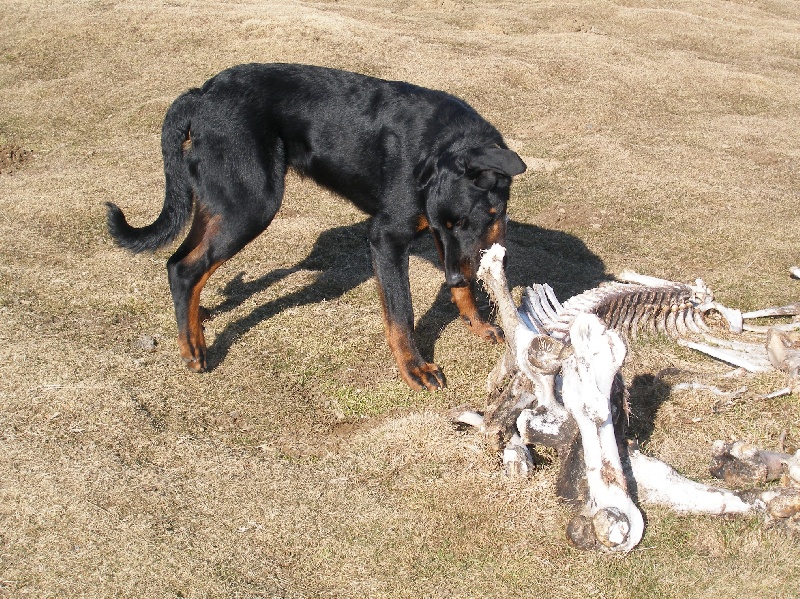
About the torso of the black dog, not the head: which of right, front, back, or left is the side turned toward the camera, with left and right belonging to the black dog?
right

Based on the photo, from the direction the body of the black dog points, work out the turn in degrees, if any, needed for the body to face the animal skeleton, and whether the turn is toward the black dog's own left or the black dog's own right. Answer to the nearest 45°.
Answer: approximately 45° to the black dog's own right
